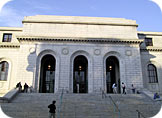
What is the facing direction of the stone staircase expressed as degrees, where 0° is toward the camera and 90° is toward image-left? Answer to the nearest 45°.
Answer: approximately 0°
